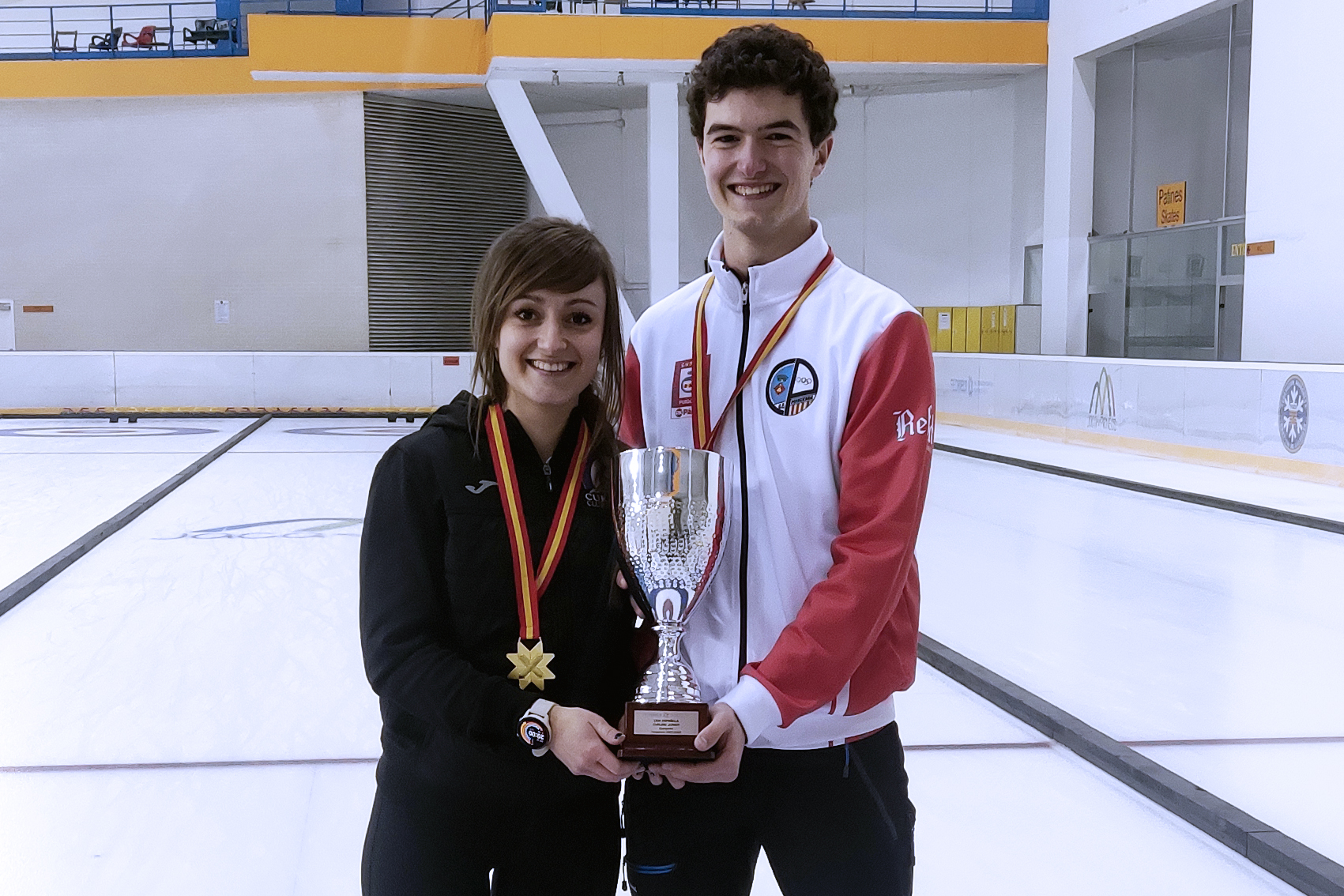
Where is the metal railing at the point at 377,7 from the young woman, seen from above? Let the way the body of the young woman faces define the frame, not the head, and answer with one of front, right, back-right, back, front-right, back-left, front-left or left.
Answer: back-left

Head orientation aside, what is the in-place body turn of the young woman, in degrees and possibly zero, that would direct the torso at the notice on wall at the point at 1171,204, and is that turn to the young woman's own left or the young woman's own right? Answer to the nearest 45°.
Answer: approximately 90° to the young woman's own left

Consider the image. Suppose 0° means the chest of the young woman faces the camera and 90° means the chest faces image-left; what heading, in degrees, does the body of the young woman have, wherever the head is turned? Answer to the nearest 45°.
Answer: approximately 315°

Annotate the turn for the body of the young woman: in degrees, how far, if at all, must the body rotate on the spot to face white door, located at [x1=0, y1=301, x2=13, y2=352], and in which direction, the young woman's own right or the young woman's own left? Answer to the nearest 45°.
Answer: approximately 180°

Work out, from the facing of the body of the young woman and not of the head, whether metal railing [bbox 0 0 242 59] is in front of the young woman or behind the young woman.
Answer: behind

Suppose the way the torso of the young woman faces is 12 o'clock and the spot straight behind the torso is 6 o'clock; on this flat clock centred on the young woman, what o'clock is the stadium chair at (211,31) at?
The stadium chair is roughly at 7 o'clock from the young woman.
